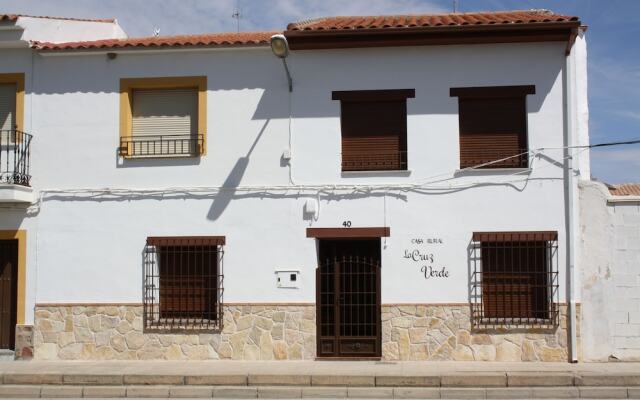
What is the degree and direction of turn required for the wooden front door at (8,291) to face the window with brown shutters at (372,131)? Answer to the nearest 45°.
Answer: approximately 45° to its left

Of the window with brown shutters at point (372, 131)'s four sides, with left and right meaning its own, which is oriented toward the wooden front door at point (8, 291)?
right

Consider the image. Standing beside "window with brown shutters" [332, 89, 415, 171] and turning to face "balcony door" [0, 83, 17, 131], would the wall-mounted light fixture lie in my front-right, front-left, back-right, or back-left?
front-left

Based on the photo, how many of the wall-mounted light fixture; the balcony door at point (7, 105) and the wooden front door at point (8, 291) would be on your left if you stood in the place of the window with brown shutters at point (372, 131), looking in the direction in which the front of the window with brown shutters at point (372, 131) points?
0

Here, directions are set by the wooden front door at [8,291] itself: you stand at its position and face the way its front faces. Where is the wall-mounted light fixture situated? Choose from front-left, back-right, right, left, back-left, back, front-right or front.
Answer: front-left

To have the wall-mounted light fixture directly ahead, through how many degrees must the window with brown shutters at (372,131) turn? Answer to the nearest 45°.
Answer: approximately 45° to its right

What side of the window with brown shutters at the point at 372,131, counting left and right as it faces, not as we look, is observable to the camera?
front

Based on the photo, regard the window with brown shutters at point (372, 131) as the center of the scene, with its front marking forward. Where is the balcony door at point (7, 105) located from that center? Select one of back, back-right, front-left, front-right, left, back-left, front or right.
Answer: right

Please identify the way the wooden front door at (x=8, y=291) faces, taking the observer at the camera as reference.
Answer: facing the viewer

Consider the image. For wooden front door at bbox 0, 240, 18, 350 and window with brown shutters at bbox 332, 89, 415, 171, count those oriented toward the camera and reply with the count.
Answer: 2

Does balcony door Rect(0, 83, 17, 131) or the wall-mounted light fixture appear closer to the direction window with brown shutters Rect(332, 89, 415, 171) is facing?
the wall-mounted light fixture
